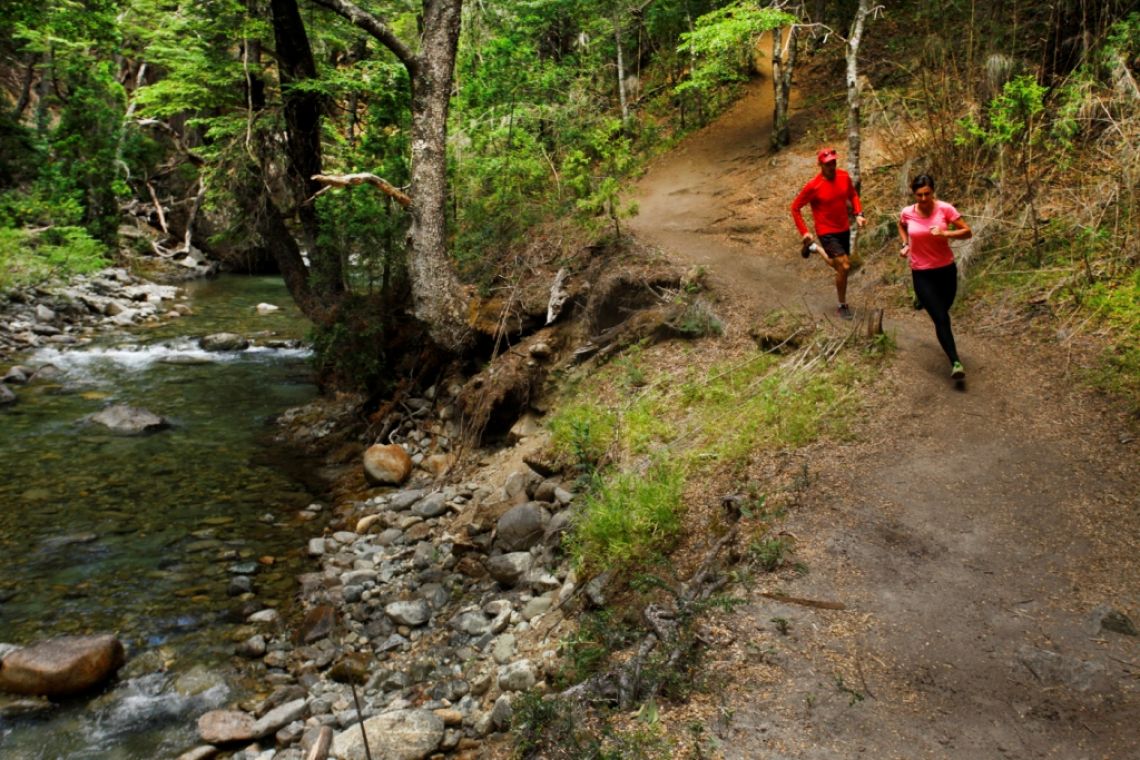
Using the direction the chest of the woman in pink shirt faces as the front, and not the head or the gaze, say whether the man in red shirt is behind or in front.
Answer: behind

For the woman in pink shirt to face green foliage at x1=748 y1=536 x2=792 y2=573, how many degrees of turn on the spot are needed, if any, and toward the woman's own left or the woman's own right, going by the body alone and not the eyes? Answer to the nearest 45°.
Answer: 0° — they already face it

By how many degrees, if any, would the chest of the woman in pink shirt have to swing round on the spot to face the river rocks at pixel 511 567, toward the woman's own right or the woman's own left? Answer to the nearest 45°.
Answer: approximately 45° to the woman's own right

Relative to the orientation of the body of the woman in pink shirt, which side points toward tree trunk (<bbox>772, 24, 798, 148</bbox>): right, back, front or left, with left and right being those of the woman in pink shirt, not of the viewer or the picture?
back

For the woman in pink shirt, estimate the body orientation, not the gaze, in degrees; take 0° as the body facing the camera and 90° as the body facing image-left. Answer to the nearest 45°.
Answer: approximately 0°

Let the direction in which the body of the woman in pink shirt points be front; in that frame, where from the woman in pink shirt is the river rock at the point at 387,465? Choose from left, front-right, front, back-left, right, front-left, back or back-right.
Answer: right

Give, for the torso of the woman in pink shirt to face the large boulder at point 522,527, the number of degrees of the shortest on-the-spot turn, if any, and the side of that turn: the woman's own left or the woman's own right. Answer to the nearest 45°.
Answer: approximately 45° to the woman's own right

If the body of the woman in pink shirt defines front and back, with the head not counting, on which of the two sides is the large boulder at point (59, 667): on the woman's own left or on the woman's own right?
on the woman's own right

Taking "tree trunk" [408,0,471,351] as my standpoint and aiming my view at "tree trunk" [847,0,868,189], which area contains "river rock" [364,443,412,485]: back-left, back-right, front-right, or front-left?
back-right

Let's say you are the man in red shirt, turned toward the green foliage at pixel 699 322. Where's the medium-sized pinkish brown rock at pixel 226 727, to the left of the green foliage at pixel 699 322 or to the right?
left
